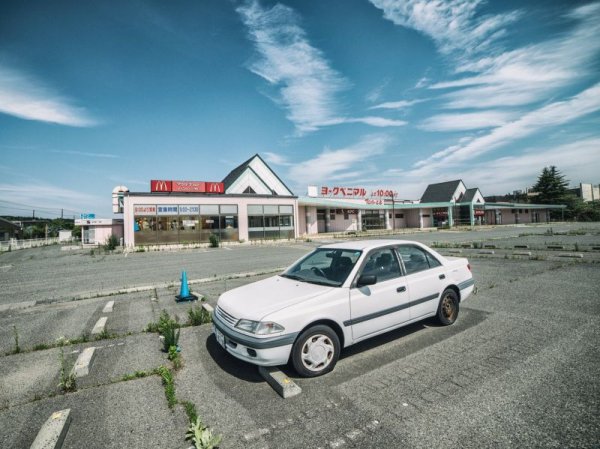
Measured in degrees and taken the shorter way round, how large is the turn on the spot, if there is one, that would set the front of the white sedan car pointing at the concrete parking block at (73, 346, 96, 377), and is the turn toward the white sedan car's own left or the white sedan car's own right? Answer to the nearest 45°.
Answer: approximately 45° to the white sedan car's own right

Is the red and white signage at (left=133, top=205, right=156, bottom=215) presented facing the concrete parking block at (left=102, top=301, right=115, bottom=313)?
yes

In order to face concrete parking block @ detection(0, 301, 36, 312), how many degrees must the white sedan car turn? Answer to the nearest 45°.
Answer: approximately 45° to its right

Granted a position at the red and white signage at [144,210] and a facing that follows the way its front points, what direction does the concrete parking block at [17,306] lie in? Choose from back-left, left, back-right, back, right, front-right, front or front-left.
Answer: front

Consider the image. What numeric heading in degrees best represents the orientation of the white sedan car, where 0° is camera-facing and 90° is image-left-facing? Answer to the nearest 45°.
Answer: approximately 45°

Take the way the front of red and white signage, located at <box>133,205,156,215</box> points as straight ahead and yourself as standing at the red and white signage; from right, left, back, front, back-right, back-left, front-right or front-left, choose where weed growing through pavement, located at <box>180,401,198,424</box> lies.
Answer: front

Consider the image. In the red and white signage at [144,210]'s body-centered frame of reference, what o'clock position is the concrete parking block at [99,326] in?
The concrete parking block is roughly at 12 o'clock from the red and white signage.

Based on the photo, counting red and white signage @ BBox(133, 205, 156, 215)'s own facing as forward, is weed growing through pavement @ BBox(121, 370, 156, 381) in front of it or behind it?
in front

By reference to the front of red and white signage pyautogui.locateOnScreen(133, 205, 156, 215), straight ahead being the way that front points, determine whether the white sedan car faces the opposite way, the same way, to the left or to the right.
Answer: to the right

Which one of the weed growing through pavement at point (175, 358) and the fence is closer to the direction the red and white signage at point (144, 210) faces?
the weed growing through pavement

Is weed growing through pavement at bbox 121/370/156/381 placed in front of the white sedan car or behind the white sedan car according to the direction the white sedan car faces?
in front

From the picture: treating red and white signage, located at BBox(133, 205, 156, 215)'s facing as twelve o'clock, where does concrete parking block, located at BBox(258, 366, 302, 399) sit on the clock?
The concrete parking block is roughly at 12 o'clock from the red and white signage.

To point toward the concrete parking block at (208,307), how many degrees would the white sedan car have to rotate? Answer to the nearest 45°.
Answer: approximately 90° to its right

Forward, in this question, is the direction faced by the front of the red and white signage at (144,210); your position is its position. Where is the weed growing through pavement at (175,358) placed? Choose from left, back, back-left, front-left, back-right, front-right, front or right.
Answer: front

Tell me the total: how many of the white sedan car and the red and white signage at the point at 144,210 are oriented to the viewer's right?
0

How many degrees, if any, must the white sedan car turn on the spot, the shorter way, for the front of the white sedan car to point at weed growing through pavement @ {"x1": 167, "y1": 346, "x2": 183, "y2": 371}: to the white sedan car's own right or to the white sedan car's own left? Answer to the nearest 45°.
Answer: approximately 45° to the white sedan car's own right

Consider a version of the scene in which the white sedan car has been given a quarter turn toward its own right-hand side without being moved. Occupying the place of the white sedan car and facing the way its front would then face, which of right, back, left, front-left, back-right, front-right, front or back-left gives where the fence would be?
front

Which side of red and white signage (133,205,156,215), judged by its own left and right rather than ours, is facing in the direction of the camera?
front
